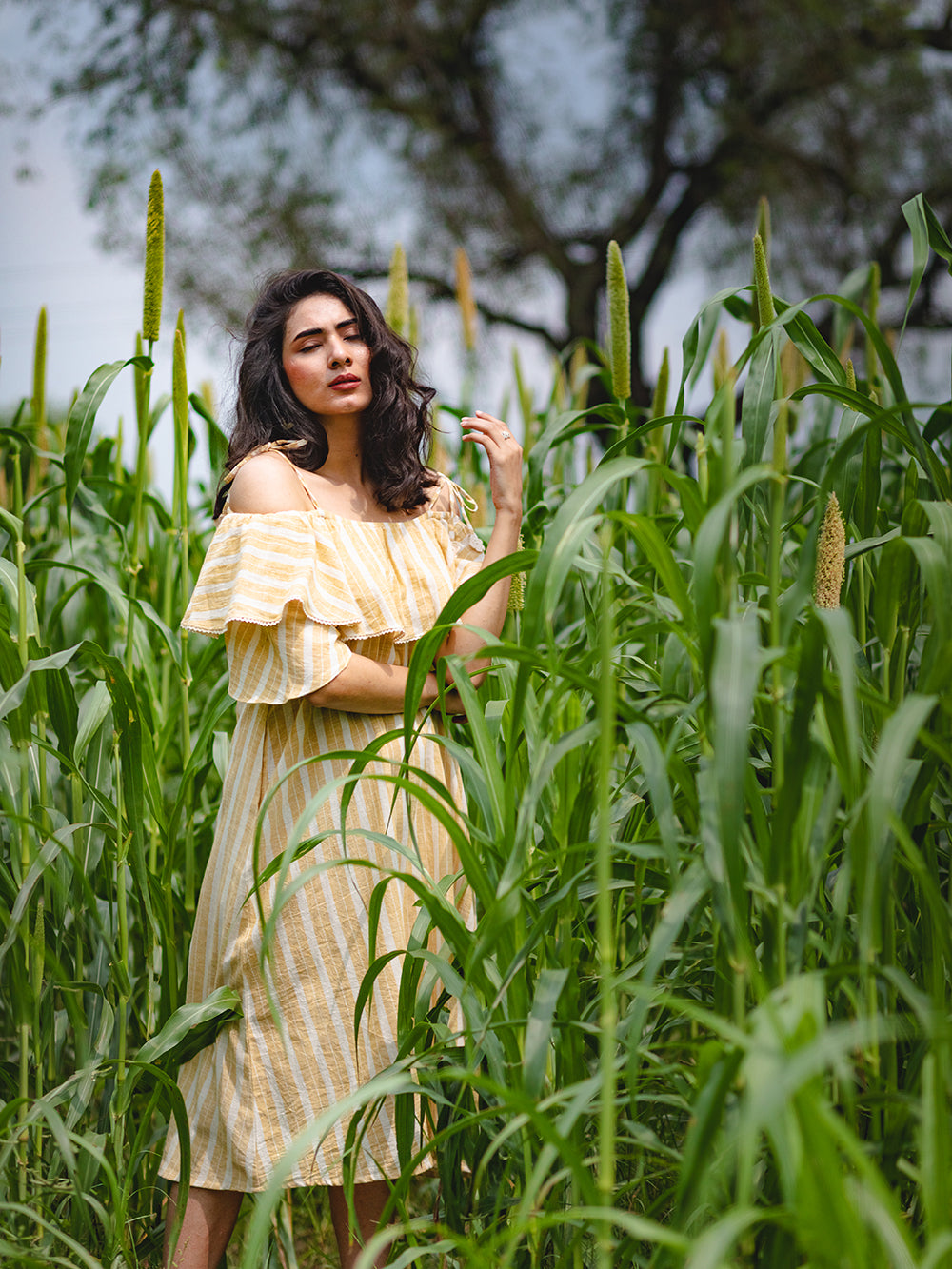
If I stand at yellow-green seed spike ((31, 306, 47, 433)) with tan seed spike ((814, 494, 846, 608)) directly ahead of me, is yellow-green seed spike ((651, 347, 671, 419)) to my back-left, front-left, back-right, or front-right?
front-left

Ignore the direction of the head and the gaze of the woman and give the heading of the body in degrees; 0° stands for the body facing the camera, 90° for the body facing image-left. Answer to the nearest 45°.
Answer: approximately 315°
